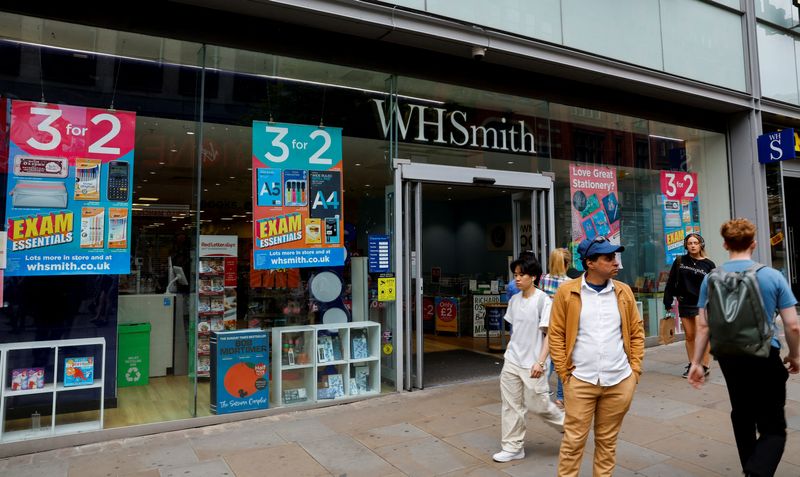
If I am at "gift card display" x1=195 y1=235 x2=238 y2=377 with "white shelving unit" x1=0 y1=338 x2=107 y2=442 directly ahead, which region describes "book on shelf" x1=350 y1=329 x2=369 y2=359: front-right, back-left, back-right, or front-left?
back-left

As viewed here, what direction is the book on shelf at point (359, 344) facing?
toward the camera

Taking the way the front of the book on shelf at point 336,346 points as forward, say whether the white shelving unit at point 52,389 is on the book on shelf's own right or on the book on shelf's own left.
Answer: on the book on shelf's own right

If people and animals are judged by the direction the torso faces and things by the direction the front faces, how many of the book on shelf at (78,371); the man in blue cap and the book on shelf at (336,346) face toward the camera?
3

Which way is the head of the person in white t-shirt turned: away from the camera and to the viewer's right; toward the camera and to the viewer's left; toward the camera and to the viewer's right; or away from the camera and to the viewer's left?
toward the camera and to the viewer's left

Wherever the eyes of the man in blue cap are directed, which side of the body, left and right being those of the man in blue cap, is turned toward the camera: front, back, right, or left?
front

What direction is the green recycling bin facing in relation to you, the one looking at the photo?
facing the viewer

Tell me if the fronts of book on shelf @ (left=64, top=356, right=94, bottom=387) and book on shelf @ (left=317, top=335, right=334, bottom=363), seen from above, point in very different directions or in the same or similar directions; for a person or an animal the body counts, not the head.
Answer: same or similar directions

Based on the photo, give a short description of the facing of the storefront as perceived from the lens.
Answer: facing the viewer and to the right of the viewer

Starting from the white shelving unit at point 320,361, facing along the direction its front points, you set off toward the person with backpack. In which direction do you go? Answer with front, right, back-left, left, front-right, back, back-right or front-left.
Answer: front

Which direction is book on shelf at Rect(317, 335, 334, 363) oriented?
toward the camera

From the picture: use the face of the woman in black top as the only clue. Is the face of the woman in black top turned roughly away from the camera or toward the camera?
toward the camera
